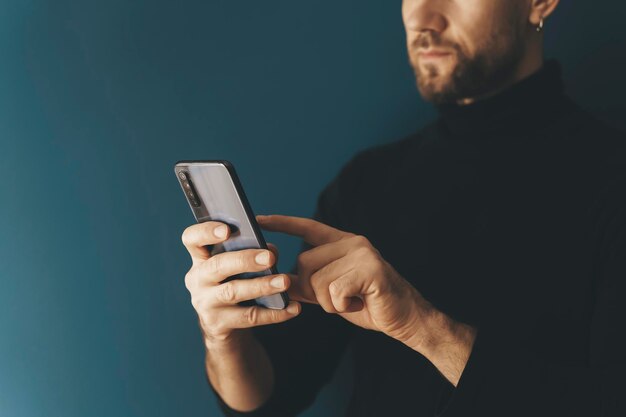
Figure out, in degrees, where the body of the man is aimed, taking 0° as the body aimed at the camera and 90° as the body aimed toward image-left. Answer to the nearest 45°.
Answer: approximately 45°
